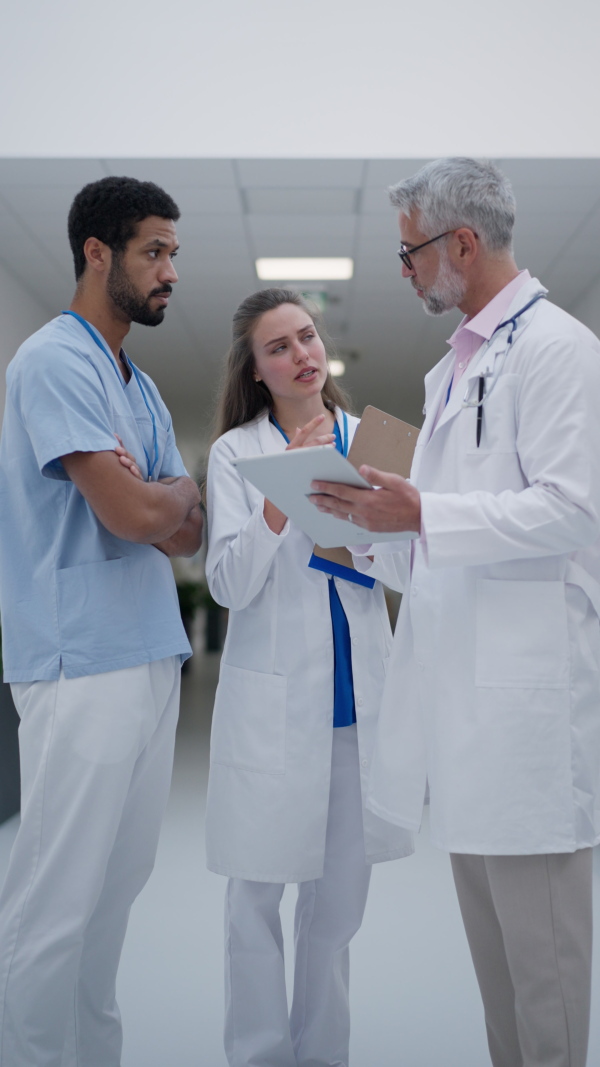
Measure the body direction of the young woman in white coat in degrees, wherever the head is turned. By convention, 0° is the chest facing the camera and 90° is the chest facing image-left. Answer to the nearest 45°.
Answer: approximately 315°

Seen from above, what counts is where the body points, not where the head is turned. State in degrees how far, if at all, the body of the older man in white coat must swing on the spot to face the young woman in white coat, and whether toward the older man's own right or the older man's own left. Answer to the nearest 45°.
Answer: approximately 45° to the older man's own right

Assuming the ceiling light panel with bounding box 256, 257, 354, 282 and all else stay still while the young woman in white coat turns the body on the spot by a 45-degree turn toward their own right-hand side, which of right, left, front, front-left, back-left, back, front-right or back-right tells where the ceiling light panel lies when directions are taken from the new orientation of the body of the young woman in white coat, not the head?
back

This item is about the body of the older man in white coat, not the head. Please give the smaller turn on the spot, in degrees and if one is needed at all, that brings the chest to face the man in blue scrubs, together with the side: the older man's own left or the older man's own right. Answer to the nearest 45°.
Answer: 0° — they already face them

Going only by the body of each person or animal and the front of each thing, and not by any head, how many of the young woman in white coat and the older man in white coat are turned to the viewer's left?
1

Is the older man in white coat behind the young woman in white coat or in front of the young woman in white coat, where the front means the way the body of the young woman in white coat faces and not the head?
in front

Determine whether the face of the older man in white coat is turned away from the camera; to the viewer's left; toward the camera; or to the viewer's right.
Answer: to the viewer's left

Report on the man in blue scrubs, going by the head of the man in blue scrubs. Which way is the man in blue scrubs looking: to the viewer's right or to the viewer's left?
to the viewer's right

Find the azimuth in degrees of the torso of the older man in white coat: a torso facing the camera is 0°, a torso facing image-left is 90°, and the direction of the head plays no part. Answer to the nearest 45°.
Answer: approximately 90°
